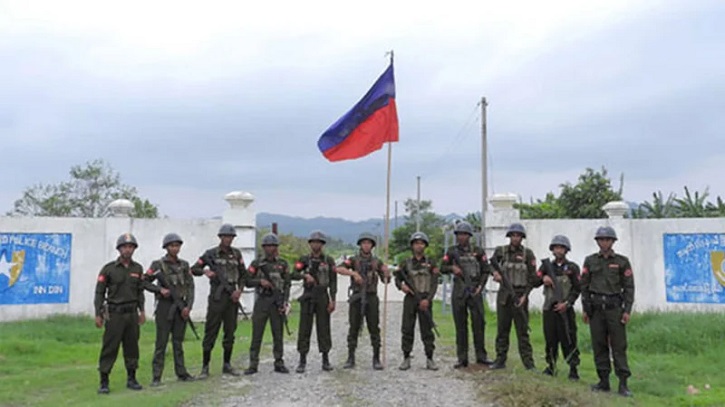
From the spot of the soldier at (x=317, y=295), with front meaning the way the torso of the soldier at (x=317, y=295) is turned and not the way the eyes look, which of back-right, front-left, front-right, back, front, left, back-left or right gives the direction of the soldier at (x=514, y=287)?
left

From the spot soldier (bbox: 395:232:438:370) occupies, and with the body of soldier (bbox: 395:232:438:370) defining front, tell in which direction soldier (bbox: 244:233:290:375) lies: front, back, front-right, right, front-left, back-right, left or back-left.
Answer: right

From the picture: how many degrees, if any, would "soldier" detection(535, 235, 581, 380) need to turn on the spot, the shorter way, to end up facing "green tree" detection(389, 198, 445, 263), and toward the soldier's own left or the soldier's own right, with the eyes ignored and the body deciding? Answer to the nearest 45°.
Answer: approximately 180°

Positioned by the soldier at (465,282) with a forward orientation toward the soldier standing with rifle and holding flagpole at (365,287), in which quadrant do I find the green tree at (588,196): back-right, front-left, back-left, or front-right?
back-right

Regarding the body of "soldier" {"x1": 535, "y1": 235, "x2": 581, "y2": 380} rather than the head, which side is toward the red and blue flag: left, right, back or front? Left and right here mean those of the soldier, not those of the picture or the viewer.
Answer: right

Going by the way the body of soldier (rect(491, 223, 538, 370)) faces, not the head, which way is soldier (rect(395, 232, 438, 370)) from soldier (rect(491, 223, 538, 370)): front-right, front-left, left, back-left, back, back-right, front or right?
right

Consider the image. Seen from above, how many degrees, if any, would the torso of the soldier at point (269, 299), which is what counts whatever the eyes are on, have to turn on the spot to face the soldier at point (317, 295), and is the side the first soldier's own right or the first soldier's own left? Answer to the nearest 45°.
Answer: approximately 90° to the first soldier's own left

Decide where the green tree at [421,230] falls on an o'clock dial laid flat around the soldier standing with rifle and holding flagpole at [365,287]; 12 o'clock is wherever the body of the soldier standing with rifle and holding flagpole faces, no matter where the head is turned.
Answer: The green tree is roughly at 6 o'clock from the soldier standing with rifle and holding flagpole.

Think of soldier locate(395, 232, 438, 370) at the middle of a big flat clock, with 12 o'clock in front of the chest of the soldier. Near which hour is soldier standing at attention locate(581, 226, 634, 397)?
The soldier standing at attention is roughly at 10 o'clock from the soldier.

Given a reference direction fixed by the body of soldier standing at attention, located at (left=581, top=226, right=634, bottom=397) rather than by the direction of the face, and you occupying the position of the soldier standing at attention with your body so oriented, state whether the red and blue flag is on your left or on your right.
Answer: on your right

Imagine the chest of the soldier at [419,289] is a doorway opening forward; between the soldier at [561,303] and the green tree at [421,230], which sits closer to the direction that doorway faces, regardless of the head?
the soldier

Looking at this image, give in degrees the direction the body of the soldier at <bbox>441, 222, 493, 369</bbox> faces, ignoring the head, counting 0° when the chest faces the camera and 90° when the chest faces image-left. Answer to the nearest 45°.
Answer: approximately 0°
